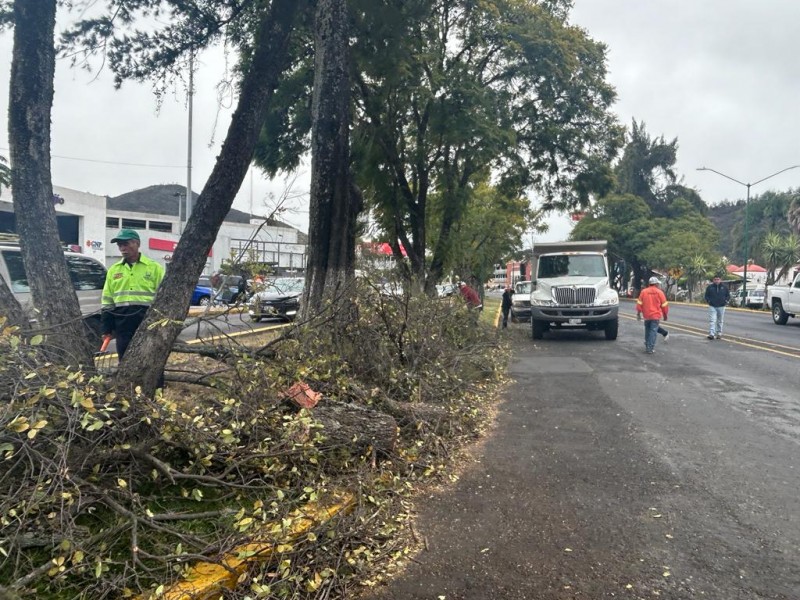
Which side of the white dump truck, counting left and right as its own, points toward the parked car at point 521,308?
back

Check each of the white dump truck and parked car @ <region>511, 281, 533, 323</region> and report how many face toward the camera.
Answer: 2

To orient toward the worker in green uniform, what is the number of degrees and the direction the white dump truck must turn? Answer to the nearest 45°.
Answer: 0° — it already faces them

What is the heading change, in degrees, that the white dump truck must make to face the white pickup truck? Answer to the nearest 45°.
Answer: approximately 135° to its left

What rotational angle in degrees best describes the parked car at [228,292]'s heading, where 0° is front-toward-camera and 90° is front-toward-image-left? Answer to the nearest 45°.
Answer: approximately 45°

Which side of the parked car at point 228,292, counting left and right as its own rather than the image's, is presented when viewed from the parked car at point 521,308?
back

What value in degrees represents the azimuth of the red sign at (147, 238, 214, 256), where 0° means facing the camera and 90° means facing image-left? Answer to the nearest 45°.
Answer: approximately 315°
